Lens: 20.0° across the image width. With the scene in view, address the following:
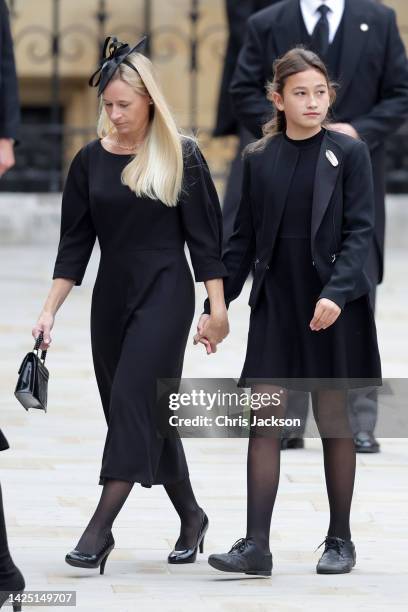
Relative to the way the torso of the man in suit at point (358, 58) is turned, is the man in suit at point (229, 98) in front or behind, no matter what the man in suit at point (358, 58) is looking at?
behind

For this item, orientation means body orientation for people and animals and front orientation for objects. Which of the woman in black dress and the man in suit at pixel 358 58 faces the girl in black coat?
the man in suit

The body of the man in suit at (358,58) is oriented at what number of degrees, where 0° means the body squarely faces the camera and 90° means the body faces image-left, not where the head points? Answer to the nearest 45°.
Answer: approximately 0°

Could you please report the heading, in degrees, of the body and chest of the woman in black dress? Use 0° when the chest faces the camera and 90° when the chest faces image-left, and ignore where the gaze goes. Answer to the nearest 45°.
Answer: approximately 45°

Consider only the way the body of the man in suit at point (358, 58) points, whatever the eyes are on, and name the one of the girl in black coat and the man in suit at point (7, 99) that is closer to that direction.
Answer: the girl in black coat

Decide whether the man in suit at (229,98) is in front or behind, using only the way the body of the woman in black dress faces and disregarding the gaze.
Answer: behind

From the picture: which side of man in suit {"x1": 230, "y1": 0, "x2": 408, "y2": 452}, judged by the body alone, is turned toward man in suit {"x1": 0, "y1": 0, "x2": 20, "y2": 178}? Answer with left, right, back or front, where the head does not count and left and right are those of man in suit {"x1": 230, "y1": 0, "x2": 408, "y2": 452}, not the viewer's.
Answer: right

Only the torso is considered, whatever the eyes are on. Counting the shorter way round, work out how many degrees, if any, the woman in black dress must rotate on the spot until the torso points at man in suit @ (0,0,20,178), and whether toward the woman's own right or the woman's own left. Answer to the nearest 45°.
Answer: approximately 135° to the woman's own right
